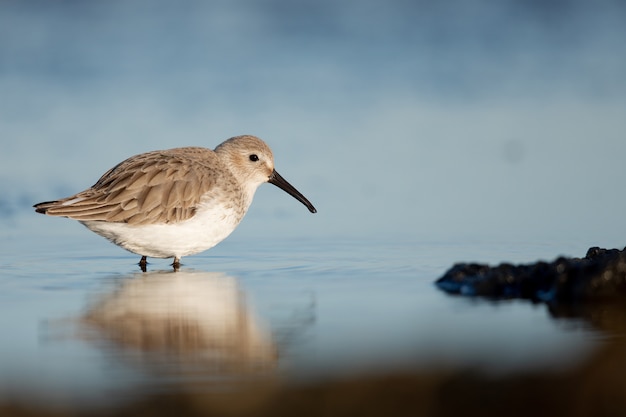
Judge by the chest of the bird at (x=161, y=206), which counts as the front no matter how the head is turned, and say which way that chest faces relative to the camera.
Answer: to the viewer's right
